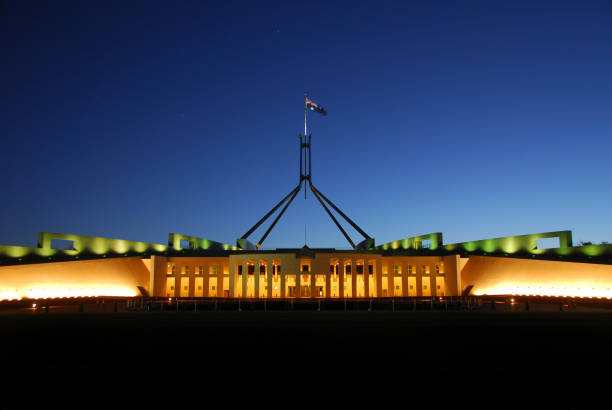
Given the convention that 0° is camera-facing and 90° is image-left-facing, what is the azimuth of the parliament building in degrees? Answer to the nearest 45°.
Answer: approximately 0°
